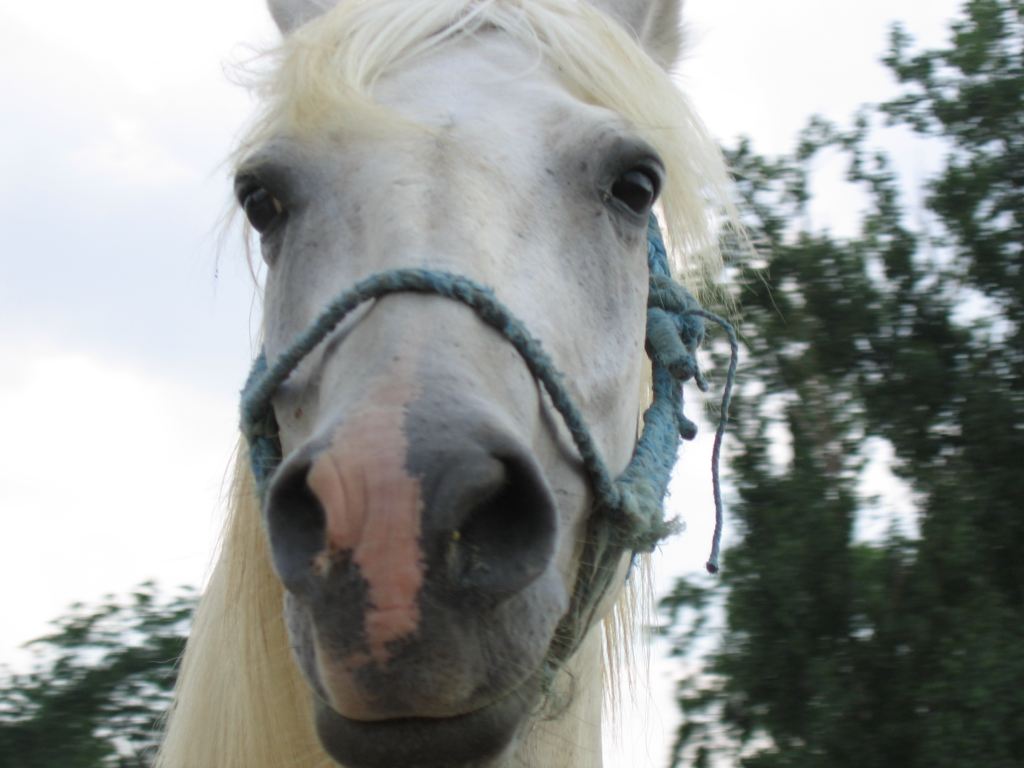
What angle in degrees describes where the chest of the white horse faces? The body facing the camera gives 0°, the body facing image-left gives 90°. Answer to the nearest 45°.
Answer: approximately 0°

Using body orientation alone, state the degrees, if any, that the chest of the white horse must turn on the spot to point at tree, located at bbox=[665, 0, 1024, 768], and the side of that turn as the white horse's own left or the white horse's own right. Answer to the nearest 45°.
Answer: approximately 135° to the white horse's own left

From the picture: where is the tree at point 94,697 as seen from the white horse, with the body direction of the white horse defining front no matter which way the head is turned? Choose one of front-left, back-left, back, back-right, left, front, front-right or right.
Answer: back-right
